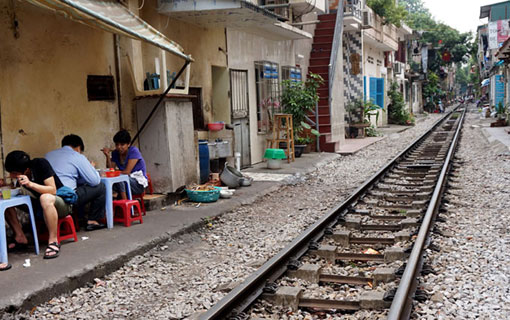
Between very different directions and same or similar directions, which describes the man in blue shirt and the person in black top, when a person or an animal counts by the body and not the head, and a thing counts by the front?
very different directions

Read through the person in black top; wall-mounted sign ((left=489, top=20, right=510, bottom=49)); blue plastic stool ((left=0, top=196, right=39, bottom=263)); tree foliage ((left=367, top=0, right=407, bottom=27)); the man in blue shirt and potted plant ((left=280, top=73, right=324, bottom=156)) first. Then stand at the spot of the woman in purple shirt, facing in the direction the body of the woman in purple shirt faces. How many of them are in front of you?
3

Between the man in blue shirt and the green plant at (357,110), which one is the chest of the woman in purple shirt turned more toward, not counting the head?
the man in blue shirt

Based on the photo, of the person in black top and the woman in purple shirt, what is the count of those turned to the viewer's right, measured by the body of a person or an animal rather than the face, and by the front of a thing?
0

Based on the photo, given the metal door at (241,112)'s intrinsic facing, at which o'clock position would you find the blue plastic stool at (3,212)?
The blue plastic stool is roughly at 2 o'clock from the metal door.

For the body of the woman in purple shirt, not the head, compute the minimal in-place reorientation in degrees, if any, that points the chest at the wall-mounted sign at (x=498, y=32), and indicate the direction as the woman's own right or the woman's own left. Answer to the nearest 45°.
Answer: approximately 180°

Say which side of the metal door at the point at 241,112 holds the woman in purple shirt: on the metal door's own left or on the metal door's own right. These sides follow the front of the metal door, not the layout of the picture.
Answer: on the metal door's own right

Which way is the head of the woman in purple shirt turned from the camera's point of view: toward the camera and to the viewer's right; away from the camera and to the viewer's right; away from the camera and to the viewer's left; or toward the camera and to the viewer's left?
toward the camera and to the viewer's left

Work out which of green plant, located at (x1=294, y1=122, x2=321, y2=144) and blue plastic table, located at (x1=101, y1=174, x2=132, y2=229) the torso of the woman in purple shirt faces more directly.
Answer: the blue plastic table
